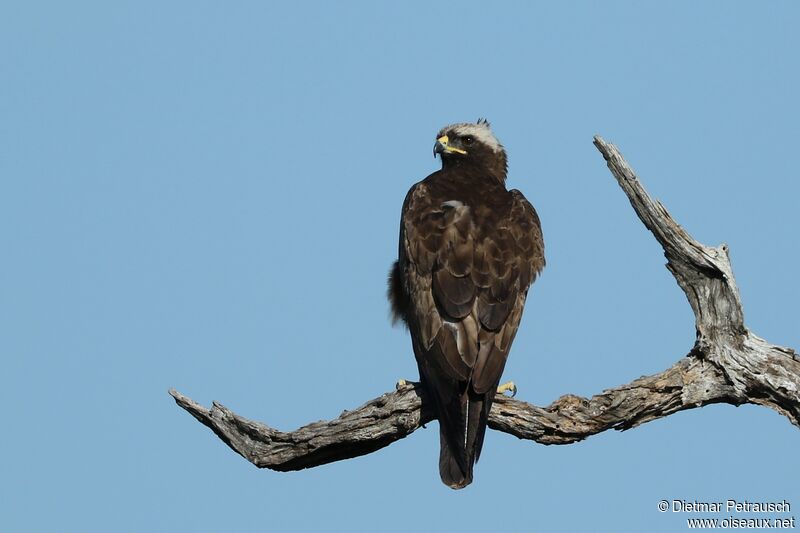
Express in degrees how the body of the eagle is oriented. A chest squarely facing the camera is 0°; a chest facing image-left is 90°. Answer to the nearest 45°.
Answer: approximately 180°
